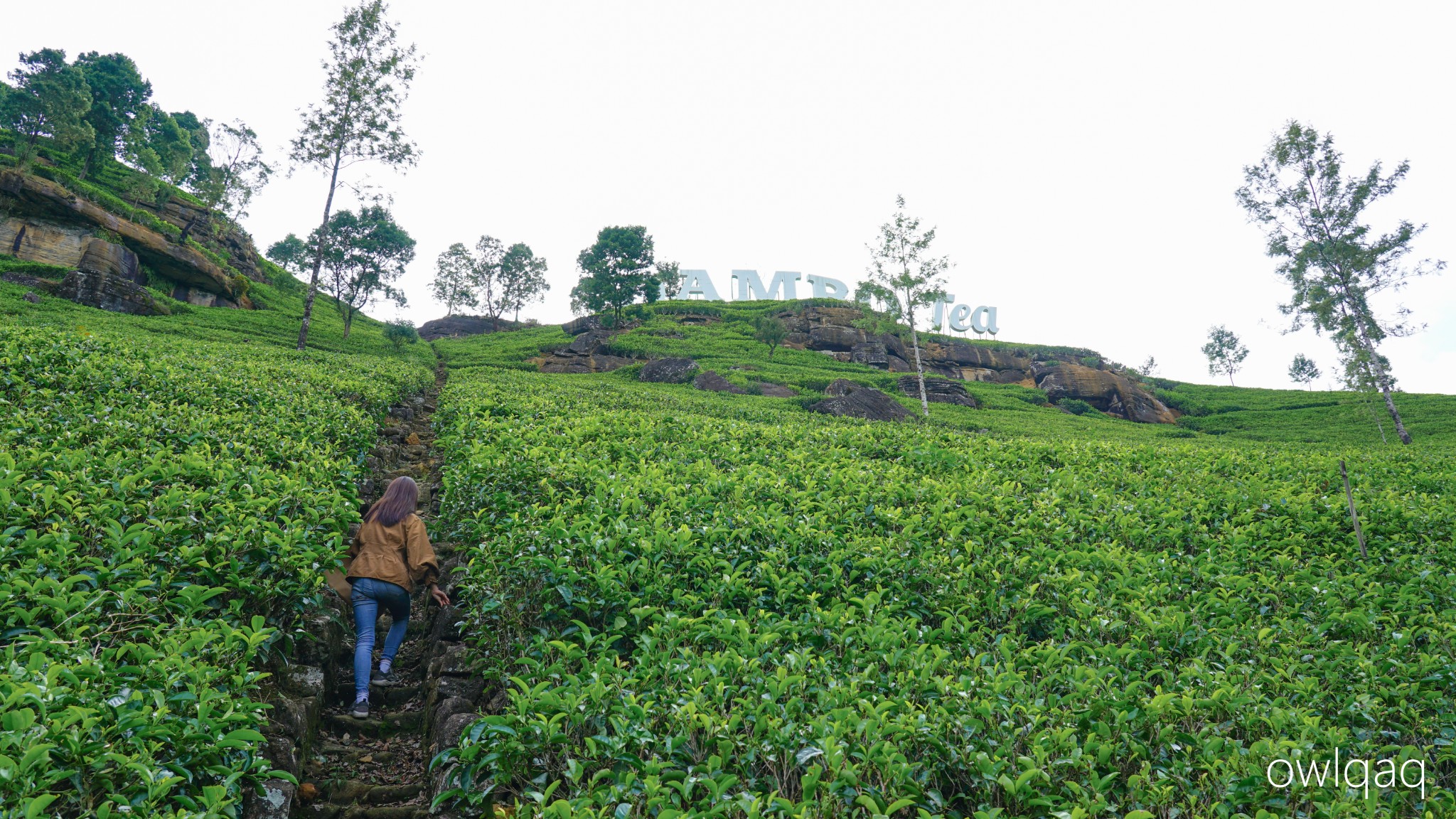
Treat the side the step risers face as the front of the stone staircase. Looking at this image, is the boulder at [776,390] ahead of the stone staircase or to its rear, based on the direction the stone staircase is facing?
to the rear

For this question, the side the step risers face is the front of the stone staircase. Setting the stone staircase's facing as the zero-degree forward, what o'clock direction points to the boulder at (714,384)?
The boulder is roughly at 7 o'clock from the stone staircase.

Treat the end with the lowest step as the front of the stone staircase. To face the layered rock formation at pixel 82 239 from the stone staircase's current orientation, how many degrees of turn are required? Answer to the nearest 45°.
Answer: approximately 180°

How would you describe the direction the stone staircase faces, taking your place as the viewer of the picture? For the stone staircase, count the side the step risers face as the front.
facing the viewer

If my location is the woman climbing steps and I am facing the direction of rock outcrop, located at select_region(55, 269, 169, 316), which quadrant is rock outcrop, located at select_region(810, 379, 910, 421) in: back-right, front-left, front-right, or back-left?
front-right

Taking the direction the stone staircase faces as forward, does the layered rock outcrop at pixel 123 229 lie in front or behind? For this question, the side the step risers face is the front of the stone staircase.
behind

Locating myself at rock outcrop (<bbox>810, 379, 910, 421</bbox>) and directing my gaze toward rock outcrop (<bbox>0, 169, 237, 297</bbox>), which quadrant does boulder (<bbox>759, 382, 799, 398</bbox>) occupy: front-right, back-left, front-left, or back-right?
front-right

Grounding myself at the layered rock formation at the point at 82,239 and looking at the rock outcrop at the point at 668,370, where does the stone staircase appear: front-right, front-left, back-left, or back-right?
front-right
